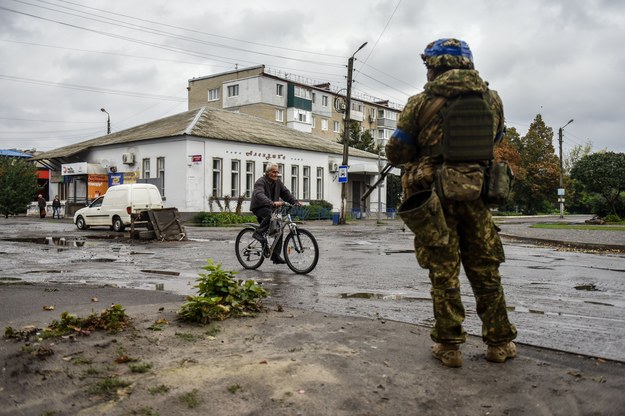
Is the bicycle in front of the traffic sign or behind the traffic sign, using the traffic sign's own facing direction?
in front

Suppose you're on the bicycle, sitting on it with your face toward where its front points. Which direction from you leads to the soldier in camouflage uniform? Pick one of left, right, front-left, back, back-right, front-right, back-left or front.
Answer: front-right

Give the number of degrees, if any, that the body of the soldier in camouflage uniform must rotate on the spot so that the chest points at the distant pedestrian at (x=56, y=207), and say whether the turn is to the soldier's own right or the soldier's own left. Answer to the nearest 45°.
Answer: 0° — they already face them

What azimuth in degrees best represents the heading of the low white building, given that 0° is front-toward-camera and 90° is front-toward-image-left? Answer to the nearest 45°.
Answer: approximately 315°

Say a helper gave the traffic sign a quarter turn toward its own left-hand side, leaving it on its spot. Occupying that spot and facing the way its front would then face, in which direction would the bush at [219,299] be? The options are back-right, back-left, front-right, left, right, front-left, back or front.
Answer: right

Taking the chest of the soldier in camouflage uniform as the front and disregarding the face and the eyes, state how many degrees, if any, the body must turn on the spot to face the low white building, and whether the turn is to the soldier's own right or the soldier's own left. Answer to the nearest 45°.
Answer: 0° — they already face it

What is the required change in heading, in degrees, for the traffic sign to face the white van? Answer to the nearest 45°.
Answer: approximately 45° to its right

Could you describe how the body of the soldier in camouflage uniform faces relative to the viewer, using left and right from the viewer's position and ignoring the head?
facing away from the viewer and to the left of the viewer

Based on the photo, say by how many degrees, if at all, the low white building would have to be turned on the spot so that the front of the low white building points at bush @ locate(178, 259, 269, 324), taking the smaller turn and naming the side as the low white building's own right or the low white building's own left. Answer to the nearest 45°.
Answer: approximately 45° to the low white building's own right

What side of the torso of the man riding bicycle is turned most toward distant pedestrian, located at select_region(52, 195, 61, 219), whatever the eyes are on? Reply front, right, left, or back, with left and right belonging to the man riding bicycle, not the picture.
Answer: back

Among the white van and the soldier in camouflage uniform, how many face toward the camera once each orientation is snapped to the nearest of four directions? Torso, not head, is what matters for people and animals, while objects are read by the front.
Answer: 0

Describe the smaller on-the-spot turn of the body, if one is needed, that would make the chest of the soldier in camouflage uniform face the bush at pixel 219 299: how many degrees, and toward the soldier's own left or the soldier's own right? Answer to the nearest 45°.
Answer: approximately 45° to the soldier's own left

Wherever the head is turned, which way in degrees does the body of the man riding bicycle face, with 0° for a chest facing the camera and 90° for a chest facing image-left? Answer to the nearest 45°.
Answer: approximately 315°

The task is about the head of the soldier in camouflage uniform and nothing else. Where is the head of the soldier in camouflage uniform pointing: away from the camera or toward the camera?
away from the camera

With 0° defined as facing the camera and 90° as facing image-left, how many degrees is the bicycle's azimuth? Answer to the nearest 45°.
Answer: approximately 315°

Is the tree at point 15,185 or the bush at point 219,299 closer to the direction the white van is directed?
the tree

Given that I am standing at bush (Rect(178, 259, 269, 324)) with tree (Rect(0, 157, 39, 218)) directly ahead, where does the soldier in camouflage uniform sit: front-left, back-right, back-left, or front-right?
back-right

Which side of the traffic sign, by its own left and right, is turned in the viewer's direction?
front
